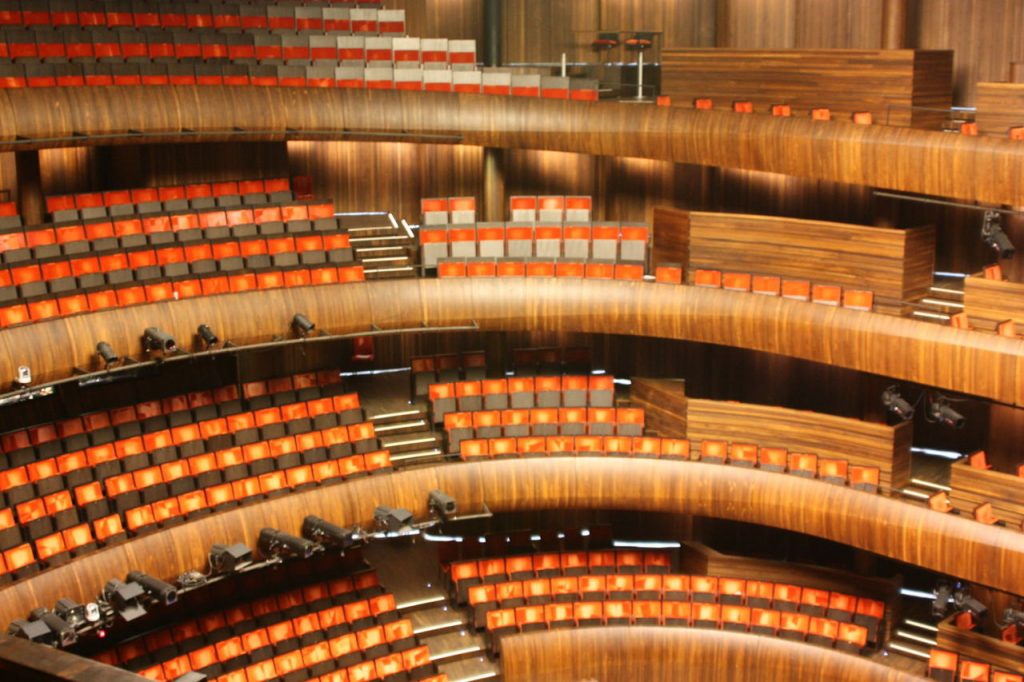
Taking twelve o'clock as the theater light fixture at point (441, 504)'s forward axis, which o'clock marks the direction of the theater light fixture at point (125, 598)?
the theater light fixture at point (125, 598) is roughly at 3 o'clock from the theater light fixture at point (441, 504).

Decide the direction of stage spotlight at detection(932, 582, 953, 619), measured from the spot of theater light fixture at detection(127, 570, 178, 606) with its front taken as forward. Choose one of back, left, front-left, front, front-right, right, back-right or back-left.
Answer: front-left

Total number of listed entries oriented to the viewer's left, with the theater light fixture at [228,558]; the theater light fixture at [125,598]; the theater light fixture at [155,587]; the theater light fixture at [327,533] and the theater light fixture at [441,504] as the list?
0

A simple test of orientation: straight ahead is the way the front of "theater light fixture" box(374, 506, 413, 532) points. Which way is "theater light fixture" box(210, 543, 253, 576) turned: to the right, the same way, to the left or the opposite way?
the same way

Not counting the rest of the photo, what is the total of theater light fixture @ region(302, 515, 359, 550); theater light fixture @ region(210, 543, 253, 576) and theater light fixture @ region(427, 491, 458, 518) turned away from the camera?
0

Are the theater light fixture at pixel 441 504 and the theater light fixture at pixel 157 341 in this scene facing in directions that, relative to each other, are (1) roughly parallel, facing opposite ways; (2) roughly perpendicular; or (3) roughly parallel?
roughly parallel

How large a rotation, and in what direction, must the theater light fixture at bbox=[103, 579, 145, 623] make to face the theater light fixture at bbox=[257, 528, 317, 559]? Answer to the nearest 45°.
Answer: approximately 90° to its left

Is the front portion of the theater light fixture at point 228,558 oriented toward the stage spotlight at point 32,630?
no

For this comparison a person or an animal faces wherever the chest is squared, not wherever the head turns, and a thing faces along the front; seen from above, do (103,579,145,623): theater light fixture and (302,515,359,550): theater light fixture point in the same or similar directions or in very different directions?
same or similar directions

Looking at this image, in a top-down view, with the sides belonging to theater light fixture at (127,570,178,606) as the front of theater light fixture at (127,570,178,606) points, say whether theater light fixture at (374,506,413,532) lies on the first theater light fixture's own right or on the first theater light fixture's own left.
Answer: on the first theater light fixture's own left

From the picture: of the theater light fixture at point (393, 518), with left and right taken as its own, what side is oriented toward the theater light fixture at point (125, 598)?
right

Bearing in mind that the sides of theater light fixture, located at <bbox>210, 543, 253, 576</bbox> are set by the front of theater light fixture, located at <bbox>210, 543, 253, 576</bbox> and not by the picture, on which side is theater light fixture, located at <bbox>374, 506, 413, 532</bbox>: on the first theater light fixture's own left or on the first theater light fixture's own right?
on the first theater light fixture's own left

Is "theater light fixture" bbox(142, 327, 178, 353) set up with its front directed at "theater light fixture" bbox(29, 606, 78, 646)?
no
